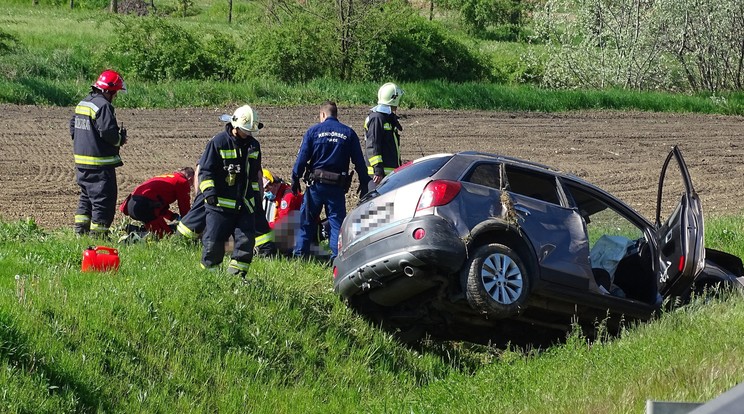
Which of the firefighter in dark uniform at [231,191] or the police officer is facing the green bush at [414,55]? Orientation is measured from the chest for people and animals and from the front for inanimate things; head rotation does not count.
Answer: the police officer

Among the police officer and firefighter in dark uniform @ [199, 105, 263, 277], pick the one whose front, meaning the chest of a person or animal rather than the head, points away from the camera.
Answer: the police officer

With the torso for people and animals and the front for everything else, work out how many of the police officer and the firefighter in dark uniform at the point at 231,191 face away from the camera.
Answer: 1

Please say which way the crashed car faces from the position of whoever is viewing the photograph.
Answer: facing away from the viewer and to the right of the viewer

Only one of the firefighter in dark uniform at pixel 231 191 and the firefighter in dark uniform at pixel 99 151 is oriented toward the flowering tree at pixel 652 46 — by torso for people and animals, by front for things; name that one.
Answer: the firefighter in dark uniform at pixel 99 151

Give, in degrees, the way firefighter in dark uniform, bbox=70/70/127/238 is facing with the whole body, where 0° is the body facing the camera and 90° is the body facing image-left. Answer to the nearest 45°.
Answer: approximately 225°

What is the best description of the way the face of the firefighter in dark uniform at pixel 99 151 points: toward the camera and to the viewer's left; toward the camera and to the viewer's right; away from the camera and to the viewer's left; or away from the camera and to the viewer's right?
away from the camera and to the viewer's right

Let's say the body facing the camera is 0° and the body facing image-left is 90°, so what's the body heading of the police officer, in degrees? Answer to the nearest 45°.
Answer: approximately 180°

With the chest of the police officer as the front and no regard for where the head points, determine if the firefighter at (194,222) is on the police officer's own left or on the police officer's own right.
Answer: on the police officer's own left

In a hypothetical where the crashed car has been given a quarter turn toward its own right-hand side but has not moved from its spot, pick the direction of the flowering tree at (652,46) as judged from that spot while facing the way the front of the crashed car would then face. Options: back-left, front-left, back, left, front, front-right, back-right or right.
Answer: back-left

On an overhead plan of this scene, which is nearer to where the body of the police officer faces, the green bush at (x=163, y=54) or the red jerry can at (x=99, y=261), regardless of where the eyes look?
the green bush

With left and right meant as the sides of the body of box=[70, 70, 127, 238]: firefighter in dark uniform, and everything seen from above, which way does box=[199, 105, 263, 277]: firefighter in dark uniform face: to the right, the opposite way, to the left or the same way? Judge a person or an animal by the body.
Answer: to the right

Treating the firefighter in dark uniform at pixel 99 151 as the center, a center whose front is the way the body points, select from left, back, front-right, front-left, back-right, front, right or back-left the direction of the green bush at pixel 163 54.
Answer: front-left

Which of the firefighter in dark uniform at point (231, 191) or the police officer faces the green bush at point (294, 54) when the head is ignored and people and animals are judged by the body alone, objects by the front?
the police officer
